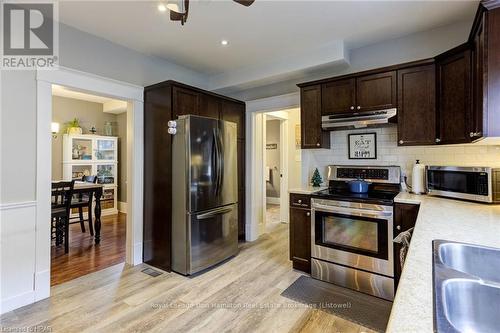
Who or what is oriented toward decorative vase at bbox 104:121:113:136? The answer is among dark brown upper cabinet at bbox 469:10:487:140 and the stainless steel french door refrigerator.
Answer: the dark brown upper cabinet

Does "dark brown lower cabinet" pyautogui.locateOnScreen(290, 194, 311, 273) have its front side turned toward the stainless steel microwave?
no

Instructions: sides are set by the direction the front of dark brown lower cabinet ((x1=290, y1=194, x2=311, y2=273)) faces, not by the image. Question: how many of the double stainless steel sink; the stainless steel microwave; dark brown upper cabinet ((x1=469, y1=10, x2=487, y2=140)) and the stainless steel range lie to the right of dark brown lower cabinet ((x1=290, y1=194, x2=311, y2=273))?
0

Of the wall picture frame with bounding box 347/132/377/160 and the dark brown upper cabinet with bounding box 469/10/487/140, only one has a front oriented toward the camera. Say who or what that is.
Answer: the wall picture frame

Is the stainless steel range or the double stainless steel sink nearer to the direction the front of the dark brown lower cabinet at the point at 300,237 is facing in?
the double stainless steel sink

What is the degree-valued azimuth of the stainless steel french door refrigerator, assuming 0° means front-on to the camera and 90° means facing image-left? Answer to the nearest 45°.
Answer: approximately 315°

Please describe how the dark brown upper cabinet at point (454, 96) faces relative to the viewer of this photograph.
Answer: facing the viewer and to the left of the viewer

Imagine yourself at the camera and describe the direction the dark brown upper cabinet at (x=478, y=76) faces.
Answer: facing to the left of the viewer

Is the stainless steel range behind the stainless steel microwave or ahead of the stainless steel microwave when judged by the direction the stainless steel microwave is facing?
ahead

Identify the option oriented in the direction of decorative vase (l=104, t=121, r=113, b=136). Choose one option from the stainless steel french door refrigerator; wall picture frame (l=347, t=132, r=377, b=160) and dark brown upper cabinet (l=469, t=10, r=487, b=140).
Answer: the dark brown upper cabinet

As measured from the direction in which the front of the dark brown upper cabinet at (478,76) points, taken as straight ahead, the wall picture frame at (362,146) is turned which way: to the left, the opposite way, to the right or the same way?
to the left

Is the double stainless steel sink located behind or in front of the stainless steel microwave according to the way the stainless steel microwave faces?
in front

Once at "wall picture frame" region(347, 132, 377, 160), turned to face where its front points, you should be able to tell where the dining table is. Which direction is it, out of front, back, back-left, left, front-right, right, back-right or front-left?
right

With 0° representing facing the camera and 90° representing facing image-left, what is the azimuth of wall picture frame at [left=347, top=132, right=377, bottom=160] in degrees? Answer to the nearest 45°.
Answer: approximately 0°

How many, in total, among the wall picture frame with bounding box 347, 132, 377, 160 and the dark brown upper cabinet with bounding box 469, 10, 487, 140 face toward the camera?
1

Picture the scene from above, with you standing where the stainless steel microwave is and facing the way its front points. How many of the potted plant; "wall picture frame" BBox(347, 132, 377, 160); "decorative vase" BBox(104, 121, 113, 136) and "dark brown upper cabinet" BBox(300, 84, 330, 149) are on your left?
0

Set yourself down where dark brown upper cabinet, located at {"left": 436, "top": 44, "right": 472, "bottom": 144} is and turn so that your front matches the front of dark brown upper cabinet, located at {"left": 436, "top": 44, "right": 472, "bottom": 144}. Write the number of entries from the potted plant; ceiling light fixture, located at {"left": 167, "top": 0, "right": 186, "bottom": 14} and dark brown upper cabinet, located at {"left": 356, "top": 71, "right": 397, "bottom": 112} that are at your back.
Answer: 0

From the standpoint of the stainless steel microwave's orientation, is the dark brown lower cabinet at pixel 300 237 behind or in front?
in front
